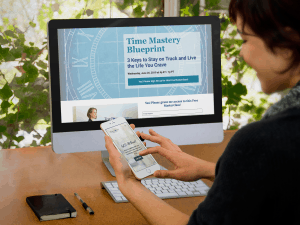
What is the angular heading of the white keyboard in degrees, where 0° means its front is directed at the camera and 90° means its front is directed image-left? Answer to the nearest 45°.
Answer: approximately 0°

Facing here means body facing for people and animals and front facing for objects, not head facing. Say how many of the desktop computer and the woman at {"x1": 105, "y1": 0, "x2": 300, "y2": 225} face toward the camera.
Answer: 1

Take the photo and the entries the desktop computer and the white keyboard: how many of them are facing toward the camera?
2

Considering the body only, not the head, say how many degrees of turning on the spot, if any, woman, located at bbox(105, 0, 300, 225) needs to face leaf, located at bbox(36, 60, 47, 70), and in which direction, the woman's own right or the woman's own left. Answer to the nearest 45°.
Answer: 0° — they already face it

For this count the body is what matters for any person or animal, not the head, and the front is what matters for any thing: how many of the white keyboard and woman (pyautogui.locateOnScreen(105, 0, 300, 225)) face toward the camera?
1

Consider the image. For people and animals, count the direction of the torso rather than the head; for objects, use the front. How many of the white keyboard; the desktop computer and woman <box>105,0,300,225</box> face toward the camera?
2

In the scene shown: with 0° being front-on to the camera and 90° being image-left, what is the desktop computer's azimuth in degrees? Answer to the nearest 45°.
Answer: approximately 0°

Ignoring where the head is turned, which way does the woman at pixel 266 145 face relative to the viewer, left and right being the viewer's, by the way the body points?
facing away from the viewer and to the left of the viewer
